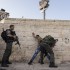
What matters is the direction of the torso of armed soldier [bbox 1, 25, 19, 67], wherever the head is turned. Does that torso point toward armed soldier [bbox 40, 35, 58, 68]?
yes

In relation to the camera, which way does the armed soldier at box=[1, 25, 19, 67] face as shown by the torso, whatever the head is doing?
to the viewer's right
